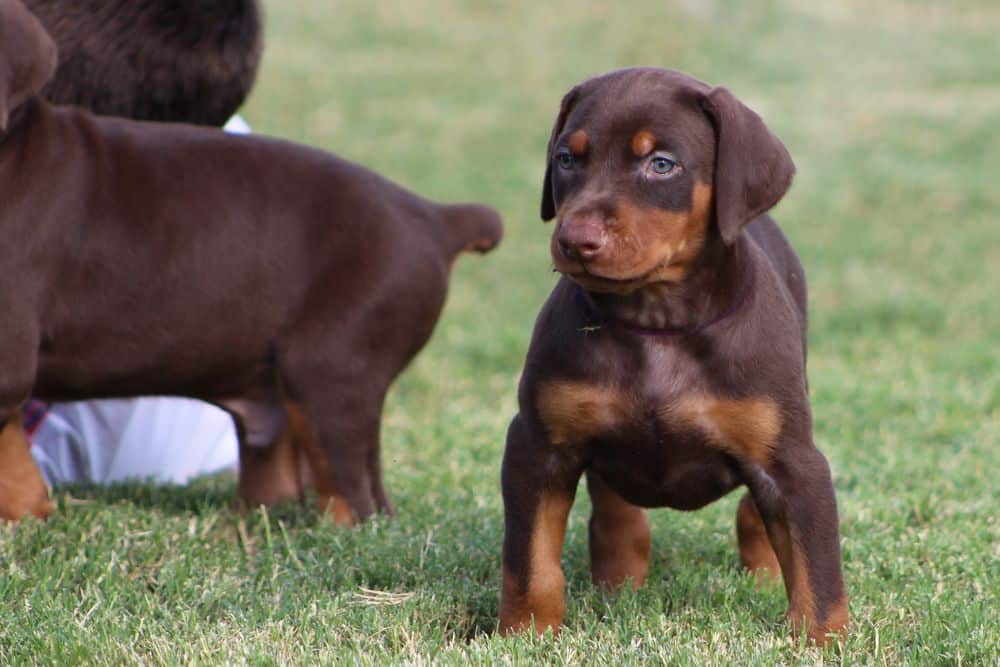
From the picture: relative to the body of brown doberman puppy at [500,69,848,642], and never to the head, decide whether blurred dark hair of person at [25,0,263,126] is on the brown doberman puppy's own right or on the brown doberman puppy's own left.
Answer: on the brown doberman puppy's own right

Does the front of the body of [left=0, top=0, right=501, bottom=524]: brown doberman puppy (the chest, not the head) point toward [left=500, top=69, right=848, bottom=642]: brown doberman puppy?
no

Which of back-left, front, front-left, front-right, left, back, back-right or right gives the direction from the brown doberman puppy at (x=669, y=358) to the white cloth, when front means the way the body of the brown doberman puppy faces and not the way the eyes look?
back-right

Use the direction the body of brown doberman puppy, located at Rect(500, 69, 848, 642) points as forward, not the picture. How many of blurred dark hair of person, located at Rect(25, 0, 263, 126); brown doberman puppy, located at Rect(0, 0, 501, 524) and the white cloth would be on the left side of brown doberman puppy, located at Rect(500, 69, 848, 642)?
0

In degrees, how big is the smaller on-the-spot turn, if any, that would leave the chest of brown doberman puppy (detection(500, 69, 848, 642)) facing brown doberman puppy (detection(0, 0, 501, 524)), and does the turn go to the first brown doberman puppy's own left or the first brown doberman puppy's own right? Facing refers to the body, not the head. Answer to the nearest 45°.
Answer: approximately 135° to the first brown doberman puppy's own right

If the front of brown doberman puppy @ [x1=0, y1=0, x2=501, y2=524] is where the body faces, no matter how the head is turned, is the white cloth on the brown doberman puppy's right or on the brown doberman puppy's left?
on the brown doberman puppy's right

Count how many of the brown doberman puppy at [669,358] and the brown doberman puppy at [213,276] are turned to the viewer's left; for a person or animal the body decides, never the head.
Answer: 1

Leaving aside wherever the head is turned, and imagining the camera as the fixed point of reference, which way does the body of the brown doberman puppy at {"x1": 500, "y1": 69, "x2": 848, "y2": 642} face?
toward the camera

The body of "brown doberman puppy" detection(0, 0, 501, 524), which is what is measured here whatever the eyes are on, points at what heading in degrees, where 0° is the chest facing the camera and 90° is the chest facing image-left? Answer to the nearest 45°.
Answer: approximately 90°

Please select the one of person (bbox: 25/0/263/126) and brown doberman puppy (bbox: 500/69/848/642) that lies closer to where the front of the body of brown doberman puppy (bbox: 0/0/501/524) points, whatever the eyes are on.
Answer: the person

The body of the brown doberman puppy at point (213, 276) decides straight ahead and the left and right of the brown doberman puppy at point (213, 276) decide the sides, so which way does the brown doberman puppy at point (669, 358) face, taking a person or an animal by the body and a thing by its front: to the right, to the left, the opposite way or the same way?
to the left

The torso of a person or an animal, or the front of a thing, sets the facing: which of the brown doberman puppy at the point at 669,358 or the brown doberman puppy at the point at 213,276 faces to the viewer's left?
the brown doberman puppy at the point at 213,276
